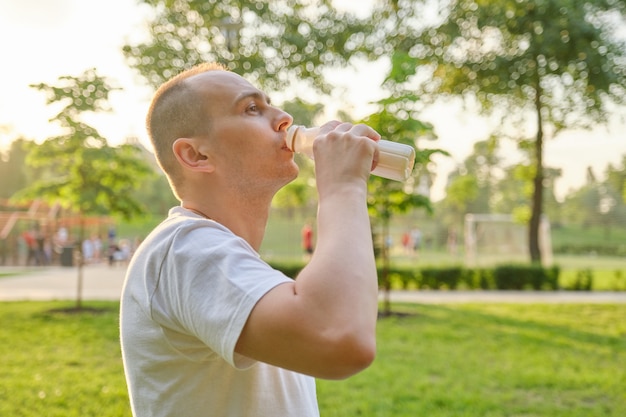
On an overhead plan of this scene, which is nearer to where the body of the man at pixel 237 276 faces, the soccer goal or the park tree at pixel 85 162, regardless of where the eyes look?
the soccer goal

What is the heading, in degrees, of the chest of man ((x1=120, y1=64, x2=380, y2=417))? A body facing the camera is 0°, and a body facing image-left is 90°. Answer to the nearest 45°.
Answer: approximately 270°

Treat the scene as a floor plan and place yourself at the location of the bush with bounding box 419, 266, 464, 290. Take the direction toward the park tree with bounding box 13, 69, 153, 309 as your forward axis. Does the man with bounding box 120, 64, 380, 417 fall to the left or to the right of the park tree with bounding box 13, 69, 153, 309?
left

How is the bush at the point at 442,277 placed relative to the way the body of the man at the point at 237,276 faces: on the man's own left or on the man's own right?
on the man's own left

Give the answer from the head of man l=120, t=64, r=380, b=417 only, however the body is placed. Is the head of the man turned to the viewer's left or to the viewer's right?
to the viewer's right

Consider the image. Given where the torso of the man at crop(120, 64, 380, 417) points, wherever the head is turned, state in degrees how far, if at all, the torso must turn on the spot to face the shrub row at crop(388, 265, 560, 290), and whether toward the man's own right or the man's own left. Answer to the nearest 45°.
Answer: approximately 45° to the man's own left

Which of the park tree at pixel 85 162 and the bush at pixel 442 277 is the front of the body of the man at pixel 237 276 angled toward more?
the bush

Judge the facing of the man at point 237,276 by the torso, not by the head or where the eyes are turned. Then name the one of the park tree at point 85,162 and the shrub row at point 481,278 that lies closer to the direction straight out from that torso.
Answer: the shrub row

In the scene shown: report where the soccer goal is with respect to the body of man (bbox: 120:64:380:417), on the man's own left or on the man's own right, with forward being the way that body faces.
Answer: on the man's own left
